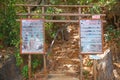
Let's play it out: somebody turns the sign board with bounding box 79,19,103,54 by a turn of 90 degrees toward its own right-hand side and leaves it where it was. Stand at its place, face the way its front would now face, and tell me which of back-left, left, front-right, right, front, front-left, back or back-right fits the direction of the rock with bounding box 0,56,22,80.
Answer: front

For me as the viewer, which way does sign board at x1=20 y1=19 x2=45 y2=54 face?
facing the viewer

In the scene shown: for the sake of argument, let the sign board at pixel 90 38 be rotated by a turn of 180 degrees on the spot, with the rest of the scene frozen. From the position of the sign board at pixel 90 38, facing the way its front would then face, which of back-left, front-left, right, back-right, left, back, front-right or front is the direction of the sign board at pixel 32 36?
left

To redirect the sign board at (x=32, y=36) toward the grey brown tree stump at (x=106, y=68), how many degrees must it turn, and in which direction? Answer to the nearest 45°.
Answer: approximately 90° to its left
